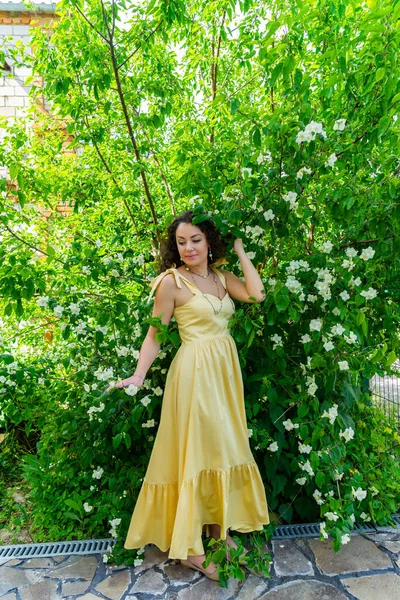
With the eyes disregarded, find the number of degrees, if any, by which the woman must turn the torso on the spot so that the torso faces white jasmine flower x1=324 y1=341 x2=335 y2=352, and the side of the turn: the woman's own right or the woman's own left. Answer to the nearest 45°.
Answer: approximately 45° to the woman's own left

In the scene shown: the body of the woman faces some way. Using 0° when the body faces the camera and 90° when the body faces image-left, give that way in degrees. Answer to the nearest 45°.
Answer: approximately 315°
